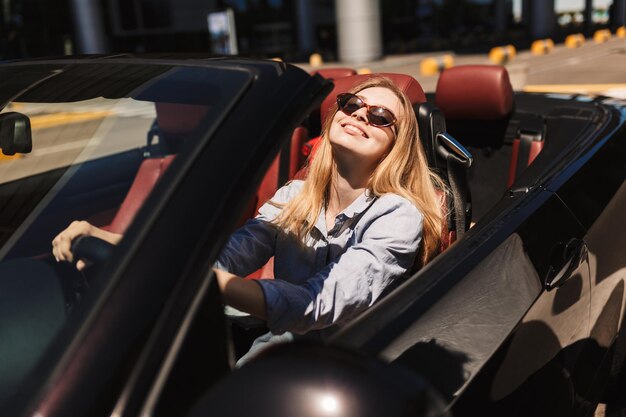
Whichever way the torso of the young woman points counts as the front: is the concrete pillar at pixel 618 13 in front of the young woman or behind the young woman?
behind

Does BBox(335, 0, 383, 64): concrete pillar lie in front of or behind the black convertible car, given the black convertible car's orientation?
behind

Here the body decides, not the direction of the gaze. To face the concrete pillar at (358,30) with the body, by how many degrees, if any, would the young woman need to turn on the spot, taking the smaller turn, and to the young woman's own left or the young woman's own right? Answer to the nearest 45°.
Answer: approximately 135° to the young woman's own right

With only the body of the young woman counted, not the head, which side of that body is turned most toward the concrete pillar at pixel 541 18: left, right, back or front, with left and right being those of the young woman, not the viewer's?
back

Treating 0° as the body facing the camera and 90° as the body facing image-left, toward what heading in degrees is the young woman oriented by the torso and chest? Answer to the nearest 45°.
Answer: approximately 45°
